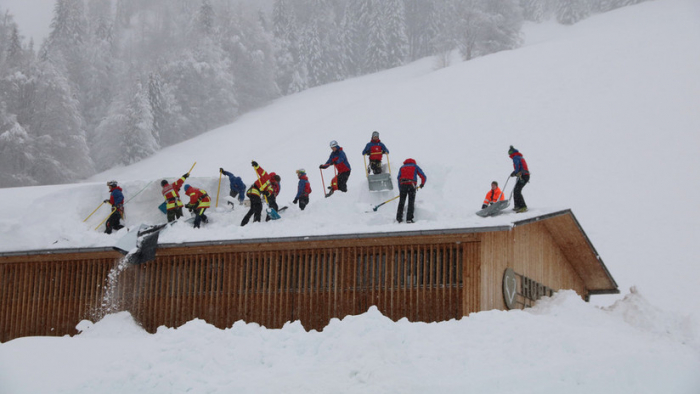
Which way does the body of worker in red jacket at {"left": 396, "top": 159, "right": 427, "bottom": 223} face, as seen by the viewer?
away from the camera

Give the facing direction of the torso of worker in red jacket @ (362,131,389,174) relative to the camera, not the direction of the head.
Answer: toward the camera

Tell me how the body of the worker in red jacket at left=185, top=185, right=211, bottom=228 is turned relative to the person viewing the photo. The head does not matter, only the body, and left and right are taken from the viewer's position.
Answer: facing to the left of the viewer

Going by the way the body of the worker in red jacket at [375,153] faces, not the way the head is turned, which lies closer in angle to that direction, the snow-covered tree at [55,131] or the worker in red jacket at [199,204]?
the worker in red jacket

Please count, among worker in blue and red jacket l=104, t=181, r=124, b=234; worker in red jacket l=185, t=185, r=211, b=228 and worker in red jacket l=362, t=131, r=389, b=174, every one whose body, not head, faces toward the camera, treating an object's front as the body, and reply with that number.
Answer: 1

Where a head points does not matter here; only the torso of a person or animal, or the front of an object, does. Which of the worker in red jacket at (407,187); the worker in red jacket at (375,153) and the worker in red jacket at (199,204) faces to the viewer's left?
the worker in red jacket at (199,204)

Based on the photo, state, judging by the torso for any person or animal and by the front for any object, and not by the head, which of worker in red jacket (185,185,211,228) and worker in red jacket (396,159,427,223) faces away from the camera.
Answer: worker in red jacket (396,159,427,223)

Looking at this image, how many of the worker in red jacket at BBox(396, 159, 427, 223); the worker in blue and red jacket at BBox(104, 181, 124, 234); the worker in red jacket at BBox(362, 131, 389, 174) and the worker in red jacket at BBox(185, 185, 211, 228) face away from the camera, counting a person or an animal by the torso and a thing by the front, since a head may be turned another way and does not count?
1

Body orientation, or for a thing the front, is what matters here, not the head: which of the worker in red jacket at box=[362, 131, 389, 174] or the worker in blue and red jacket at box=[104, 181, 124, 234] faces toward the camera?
the worker in red jacket at box=[362, 131, 389, 174]

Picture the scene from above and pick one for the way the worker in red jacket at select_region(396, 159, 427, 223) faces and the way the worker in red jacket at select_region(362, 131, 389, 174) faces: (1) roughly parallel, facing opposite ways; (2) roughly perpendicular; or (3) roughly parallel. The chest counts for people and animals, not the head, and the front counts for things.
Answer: roughly parallel, facing opposite ways

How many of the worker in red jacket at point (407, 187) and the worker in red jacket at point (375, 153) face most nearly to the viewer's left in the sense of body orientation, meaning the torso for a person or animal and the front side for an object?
0

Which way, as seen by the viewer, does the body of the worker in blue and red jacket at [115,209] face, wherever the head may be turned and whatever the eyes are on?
to the viewer's left
